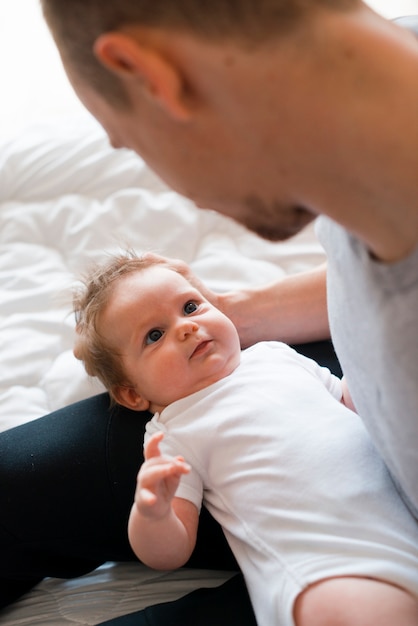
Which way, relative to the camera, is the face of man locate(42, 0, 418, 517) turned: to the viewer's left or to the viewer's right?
to the viewer's left

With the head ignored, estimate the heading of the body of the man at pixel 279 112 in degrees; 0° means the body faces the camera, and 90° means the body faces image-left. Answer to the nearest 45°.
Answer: approximately 90°
